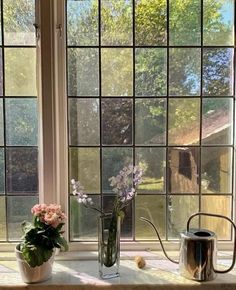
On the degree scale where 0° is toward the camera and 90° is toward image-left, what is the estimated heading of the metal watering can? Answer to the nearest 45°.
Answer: approximately 90°

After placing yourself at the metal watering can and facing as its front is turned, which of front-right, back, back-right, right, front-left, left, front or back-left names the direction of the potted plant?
front
